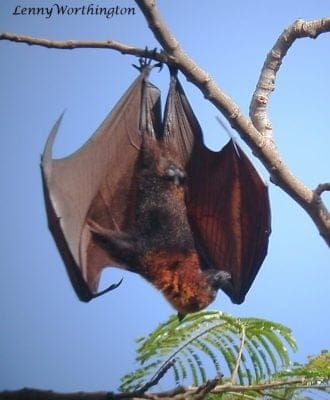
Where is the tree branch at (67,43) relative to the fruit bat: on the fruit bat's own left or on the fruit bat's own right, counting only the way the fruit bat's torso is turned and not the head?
on the fruit bat's own right
